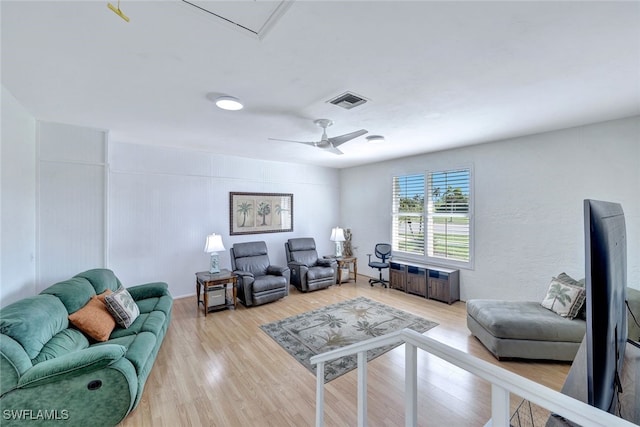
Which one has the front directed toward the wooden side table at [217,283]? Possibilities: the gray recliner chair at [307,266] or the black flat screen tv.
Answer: the black flat screen tv

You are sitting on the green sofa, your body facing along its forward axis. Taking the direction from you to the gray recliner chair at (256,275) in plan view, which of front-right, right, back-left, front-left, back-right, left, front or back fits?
front-left

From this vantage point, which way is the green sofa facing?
to the viewer's right

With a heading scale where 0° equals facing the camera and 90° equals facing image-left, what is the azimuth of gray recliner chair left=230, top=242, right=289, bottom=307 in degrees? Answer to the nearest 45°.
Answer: approximately 315°

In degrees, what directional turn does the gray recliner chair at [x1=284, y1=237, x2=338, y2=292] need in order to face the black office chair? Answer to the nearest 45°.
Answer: approximately 45° to its left

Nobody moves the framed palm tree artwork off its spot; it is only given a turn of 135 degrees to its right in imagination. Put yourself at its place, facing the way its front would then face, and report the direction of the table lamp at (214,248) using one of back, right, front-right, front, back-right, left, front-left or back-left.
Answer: front-left

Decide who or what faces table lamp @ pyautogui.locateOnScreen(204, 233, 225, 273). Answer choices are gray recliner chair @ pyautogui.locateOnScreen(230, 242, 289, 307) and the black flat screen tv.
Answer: the black flat screen tv

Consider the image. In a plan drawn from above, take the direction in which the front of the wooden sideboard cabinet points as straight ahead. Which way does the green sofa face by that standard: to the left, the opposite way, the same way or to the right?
the opposite way

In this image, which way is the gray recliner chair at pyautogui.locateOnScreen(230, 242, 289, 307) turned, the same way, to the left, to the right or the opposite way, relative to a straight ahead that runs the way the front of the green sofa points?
to the right

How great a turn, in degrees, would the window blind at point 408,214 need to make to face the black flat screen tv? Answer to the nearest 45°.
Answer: approximately 45° to its left

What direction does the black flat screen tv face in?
to the viewer's left
